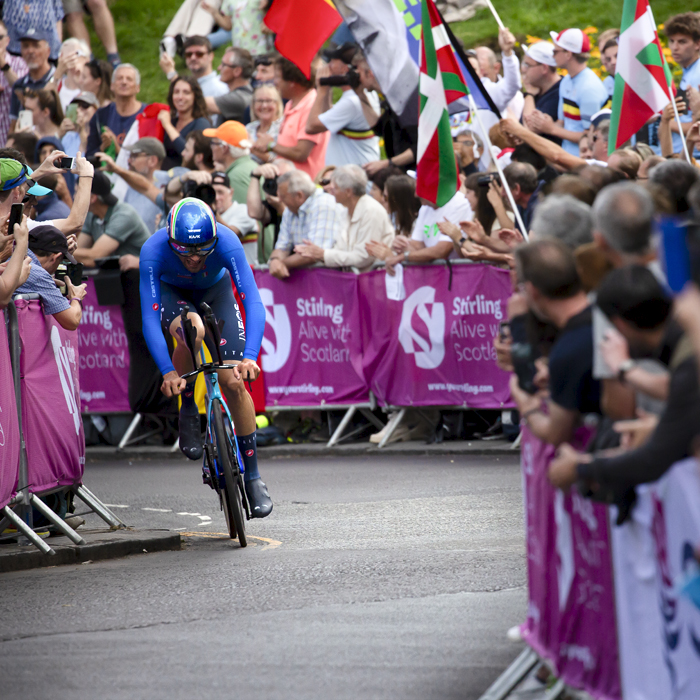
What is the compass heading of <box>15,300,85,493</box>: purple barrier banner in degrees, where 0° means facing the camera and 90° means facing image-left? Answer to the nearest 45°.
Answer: approximately 315°

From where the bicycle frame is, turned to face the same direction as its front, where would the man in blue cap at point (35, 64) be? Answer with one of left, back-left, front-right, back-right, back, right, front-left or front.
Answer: back

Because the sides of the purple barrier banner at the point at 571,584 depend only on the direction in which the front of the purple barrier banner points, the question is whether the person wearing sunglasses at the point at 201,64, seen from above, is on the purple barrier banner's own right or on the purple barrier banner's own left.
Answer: on the purple barrier banner's own right

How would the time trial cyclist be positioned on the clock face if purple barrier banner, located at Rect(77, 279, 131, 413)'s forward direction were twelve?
The time trial cyclist is roughly at 12 o'clock from the purple barrier banner.

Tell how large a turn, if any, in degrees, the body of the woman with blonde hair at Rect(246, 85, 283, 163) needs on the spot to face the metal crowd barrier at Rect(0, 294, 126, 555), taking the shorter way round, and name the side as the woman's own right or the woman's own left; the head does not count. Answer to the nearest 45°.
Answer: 0° — they already face it

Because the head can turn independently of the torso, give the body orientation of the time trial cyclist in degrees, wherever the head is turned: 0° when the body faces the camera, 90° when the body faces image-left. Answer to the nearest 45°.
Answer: approximately 0°

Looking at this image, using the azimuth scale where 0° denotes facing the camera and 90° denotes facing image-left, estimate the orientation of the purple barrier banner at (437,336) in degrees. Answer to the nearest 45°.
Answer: approximately 0°

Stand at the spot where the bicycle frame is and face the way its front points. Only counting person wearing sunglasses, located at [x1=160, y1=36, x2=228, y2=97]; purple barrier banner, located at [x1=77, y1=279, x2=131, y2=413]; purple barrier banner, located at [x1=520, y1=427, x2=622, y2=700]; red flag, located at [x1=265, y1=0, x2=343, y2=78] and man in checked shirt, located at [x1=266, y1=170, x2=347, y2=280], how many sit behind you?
4

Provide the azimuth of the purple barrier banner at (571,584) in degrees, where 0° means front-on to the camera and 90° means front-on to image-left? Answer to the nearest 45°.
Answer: approximately 45°

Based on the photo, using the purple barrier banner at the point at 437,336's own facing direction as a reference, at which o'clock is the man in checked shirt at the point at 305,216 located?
The man in checked shirt is roughly at 4 o'clock from the purple barrier banner.
